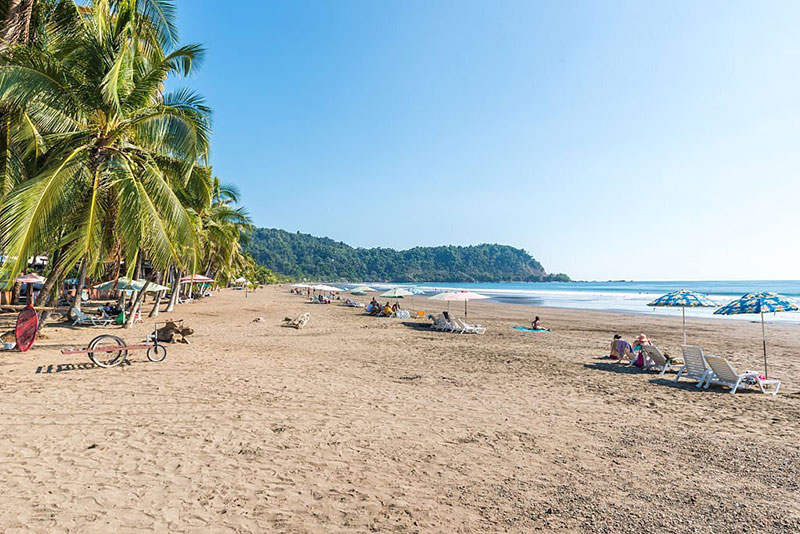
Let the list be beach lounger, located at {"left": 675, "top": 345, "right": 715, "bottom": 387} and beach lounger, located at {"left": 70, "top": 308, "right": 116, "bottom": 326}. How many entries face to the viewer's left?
0

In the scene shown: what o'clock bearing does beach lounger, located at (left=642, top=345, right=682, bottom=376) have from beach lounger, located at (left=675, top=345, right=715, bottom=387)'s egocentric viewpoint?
beach lounger, located at (left=642, top=345, right=682, bottom=376) is roughly at 9 o'clock from beach lounger, located at (left=675, top=345, right=715, bottom=387).

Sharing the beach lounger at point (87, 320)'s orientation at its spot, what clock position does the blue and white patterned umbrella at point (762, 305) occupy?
The blue and white patterned umbrella is roughly at 2 o'clock from the beach lounger.

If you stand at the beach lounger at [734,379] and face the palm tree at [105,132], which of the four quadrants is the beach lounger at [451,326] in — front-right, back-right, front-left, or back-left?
front-right

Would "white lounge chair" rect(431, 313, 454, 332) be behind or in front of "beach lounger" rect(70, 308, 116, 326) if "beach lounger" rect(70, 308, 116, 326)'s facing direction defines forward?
in front

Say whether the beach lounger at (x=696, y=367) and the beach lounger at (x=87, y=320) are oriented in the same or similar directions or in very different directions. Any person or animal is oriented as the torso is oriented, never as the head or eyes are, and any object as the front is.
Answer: same or similar directions

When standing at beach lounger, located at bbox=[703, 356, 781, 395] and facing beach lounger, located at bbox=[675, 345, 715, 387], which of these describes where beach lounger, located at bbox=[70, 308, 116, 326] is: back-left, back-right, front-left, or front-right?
front-left

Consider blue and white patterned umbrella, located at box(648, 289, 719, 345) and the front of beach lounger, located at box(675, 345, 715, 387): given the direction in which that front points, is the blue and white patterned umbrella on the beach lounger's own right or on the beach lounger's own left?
on the beach lounger's own left

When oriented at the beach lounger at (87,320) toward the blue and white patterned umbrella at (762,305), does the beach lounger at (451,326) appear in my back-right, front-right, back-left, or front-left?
front-left

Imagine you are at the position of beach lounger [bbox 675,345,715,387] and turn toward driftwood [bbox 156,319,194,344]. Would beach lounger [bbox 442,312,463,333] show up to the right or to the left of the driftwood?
right

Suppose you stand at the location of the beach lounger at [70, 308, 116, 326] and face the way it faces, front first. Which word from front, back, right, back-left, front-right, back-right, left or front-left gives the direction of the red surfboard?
right

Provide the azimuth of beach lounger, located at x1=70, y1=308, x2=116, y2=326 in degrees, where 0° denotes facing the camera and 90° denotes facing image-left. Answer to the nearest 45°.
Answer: approximately 270°
